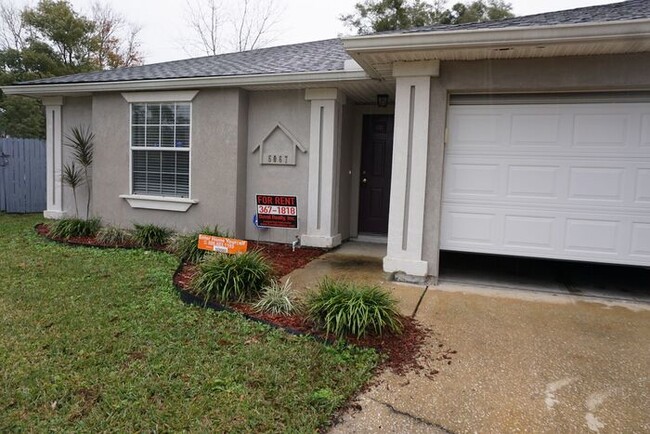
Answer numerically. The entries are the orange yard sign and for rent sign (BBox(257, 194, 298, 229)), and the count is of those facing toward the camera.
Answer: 2

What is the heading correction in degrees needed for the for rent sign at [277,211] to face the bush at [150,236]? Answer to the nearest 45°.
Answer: approximately 90° to its right

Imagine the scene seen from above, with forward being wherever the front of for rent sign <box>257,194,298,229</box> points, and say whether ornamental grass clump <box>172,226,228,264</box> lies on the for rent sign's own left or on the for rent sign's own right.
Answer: on the for rent sign's own right

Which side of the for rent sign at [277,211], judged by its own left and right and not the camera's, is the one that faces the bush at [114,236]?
right

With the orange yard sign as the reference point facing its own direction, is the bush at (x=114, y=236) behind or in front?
behind

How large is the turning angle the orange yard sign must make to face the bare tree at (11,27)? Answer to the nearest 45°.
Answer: approximately 135° to its right

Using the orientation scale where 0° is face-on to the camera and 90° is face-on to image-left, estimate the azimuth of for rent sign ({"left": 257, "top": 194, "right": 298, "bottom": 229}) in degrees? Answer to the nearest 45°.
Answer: approximately 0°

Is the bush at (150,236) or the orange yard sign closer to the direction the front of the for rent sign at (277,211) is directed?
the orange yard sign

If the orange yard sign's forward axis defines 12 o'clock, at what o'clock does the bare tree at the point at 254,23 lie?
The bare tree is roughly at 6 o'clock from the orange yard sign.

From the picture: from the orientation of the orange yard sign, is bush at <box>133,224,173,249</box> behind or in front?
behind

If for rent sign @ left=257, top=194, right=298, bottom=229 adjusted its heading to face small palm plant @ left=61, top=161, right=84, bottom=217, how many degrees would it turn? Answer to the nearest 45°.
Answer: approximately 135° to its right
